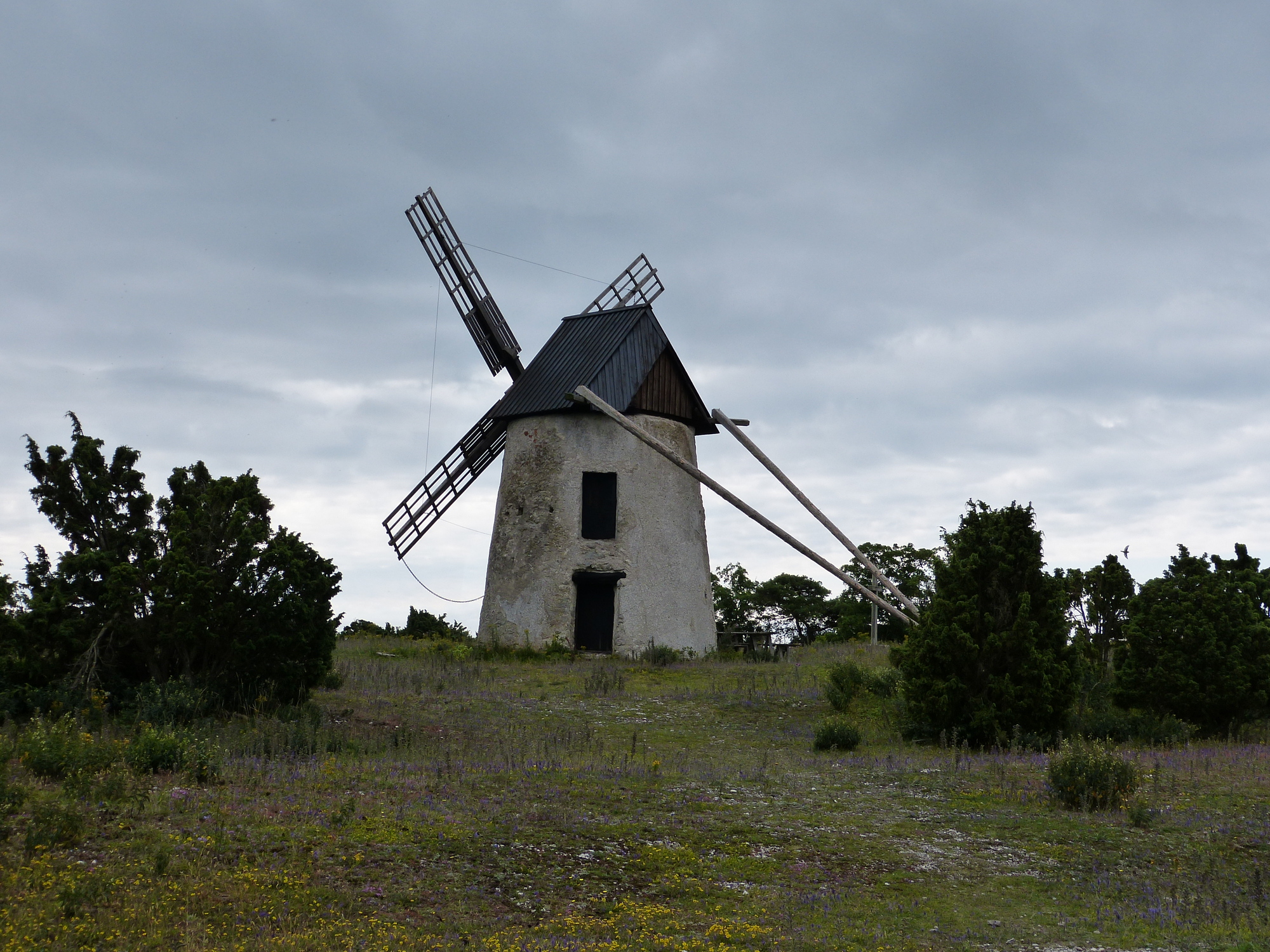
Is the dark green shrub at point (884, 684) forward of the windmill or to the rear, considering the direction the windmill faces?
to the rear

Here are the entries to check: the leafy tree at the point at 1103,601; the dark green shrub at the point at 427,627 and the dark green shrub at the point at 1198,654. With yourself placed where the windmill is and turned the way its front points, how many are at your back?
2

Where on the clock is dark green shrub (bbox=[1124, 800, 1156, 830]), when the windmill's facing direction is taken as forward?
The dark green shrub is roughly at 7 o'clock from the windmill.

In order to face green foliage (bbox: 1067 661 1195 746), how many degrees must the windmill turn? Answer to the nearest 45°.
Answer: approximately 45° to its left

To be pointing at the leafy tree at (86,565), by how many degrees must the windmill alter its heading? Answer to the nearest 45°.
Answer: approximately 45° to its right

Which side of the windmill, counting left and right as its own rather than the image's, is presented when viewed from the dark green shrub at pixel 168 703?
front

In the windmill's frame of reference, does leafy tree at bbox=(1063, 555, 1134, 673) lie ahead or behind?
behind

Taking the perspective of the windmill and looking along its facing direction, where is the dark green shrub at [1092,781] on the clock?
The dark green shrub is roughly at 11 o'clock from the windmill.
